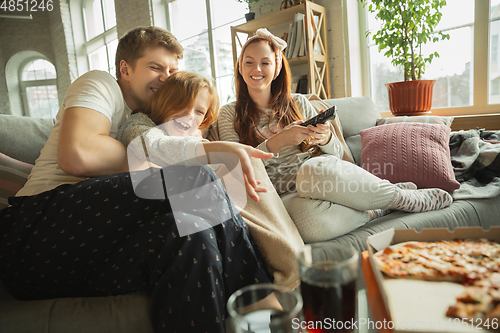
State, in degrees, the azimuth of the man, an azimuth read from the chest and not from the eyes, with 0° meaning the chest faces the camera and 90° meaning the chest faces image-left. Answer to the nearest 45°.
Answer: approximately 270°

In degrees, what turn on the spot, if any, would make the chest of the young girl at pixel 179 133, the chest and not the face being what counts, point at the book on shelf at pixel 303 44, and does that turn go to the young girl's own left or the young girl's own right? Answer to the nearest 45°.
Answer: approximately 90° to the young girl's own left

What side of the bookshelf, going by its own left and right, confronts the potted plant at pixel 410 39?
left

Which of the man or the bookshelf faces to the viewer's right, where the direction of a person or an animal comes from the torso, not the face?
the man

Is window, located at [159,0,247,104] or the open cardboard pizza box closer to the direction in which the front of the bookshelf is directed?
the open cardboard pizza box

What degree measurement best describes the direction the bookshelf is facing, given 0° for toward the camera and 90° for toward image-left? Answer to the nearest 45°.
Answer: approximately 45°

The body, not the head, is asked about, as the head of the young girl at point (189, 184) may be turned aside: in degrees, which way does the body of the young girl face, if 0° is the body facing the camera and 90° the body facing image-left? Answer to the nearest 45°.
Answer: approximately 315°

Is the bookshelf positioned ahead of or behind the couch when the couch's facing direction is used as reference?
behind

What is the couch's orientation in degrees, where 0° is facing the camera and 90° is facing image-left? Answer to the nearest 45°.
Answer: approximately 0°

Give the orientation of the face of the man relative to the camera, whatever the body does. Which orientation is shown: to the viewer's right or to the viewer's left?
to the viewer's right

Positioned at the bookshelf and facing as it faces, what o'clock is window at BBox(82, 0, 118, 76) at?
The window is roughly at 3 o'clock from the bookshelf.

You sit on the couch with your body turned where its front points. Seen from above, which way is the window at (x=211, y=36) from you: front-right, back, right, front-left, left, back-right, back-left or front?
back

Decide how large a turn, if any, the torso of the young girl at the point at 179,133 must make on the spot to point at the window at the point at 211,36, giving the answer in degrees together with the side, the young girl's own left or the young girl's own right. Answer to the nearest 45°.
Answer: approximately 135° to the young girl's own left

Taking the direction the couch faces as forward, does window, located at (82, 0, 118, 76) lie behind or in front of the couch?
behind
